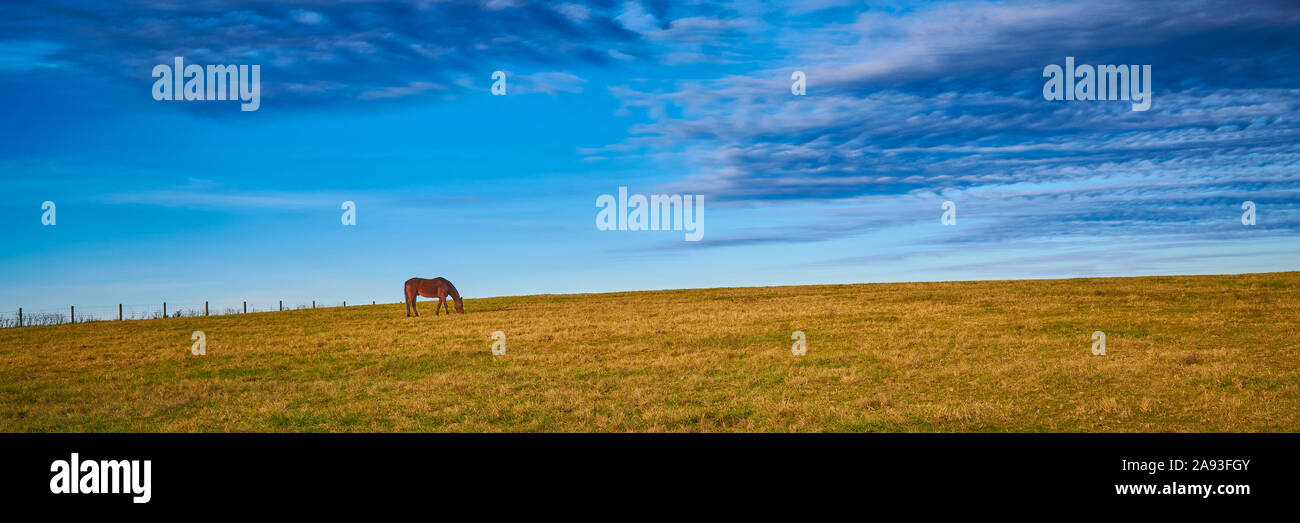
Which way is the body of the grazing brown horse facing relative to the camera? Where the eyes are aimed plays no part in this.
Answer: to the viewer's right
